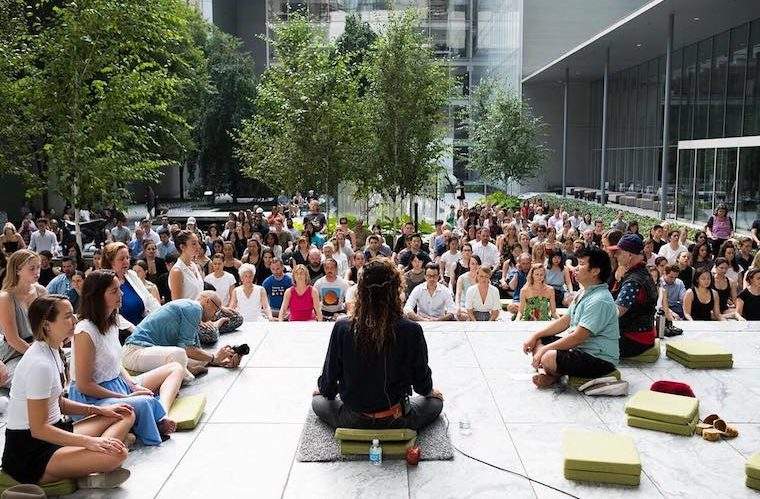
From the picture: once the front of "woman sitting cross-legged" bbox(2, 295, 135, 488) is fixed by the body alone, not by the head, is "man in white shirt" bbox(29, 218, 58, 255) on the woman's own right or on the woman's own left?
on the woman's own left

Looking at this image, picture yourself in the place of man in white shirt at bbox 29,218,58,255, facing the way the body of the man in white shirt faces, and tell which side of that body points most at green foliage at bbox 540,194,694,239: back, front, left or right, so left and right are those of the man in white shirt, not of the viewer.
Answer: left

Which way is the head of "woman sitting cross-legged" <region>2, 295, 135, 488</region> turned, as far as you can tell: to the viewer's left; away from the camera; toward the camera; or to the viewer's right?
to the viewer's right

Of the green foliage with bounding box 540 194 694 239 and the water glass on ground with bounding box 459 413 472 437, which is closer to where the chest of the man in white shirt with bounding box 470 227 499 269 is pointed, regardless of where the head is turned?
the water glass on ground

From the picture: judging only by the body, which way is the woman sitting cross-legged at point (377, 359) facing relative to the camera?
away from the camera

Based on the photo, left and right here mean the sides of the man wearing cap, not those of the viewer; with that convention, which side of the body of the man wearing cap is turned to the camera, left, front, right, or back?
left

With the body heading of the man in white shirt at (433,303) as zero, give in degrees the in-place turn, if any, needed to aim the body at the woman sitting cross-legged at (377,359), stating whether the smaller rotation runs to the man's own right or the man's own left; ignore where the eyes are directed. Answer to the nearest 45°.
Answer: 0° — they already face them

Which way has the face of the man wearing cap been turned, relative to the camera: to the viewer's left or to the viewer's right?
to the viewer's left

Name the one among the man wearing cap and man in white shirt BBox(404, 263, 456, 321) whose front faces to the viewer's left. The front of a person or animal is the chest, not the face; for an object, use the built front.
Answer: the man wearing cap

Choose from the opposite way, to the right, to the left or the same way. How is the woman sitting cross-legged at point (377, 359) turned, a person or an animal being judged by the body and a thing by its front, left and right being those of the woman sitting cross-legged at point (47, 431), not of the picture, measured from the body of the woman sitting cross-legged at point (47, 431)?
to the left

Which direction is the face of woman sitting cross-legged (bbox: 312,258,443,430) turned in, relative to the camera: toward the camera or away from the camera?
away from the camera

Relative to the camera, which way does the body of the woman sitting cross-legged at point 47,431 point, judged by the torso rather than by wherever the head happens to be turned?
to the viewer's right

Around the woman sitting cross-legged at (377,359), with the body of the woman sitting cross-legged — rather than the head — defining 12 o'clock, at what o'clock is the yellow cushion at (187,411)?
The yellow cushion is roughly at 10 o'clock from the woman sitting cross-legged.

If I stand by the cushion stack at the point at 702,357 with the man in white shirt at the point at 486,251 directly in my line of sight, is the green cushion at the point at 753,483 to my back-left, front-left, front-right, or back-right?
back-left

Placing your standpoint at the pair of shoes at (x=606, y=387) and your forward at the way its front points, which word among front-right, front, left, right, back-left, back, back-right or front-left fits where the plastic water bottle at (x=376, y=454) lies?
front-left
